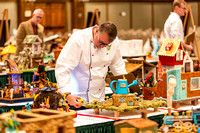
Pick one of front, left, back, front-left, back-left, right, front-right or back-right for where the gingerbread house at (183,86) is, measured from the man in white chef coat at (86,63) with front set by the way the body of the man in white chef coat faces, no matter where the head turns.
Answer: front-left

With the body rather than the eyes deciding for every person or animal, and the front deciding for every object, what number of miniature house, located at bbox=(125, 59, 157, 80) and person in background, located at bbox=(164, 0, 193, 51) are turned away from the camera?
0

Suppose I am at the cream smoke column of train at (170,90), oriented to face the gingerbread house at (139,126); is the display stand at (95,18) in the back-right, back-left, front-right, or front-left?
back-right
